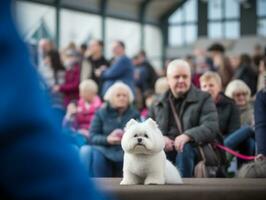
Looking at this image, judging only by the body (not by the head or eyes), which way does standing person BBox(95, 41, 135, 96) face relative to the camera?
to the viewer's left

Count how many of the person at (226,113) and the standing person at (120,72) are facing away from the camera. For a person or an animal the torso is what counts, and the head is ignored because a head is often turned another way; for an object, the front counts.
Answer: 0

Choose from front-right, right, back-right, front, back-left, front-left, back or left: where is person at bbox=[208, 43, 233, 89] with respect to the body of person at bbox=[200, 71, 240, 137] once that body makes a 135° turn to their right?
front

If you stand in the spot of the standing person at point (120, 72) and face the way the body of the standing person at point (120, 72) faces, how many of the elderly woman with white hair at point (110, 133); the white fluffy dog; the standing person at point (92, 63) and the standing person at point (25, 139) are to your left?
3

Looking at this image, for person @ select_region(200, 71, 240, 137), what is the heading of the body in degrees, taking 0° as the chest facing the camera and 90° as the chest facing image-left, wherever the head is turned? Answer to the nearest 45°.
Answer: approximately 45°

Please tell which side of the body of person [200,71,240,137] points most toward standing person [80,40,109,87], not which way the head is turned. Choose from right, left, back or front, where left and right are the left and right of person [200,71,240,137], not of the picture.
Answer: right
